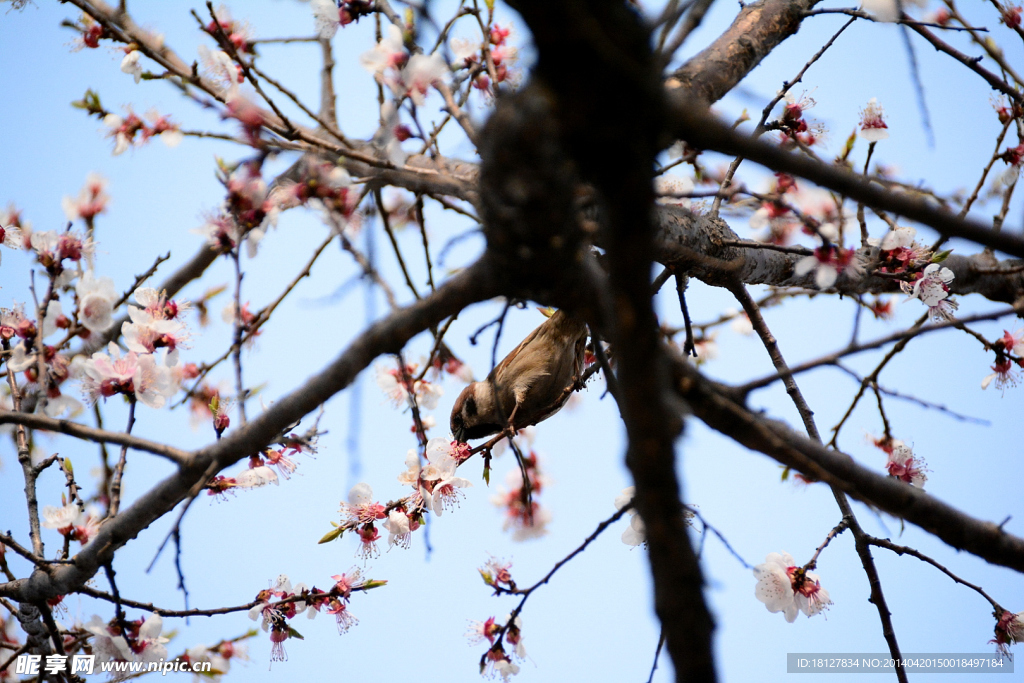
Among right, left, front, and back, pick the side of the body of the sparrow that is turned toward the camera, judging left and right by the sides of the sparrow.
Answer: left

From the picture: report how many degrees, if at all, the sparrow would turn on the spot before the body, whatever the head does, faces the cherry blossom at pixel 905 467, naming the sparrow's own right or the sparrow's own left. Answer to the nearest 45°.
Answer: approximately 135° to the sparrow's own left
